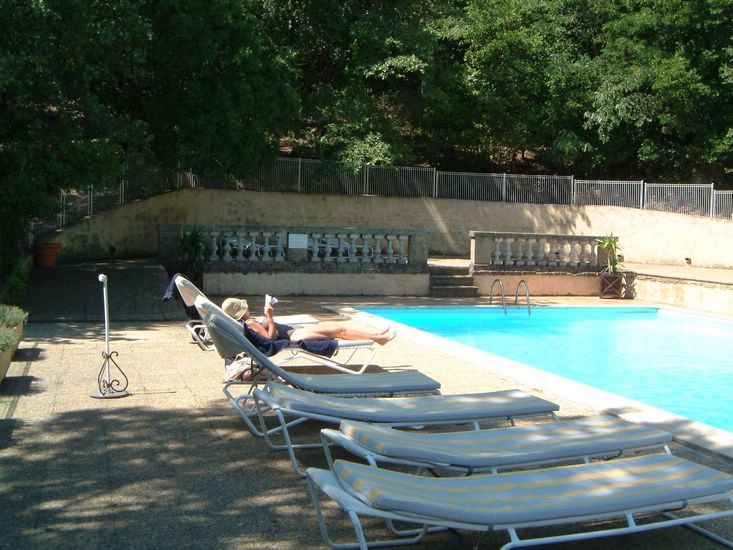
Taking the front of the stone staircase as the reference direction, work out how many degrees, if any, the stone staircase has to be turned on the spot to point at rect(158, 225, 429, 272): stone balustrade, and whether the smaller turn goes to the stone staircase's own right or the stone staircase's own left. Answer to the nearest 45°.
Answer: approximately 45° to the stone staircase's own right

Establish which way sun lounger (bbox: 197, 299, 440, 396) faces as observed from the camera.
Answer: facing to the right of the viewer

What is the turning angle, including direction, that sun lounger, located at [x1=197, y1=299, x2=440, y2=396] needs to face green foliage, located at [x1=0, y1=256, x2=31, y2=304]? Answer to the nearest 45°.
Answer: approximately 135° to its left

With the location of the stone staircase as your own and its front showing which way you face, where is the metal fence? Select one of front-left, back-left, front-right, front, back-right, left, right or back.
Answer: back

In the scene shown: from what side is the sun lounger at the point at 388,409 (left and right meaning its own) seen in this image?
right

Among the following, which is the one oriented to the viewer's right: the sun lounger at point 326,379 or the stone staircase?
the sun lounger

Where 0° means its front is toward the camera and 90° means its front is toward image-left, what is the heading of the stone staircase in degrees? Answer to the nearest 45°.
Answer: approximately 0°

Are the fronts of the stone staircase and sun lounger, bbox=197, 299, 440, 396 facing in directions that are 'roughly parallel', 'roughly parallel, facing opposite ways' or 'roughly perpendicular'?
roughly perpendicular

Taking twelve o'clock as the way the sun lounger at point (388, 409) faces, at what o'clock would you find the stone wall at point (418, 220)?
The stone wall is roughly at 9 o'clock from the sun lounger.

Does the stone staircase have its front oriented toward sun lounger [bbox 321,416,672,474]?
yes

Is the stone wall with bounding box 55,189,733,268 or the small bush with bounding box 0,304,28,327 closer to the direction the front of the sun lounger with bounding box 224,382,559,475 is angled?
the stone wall

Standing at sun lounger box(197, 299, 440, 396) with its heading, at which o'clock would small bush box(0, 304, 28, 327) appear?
The small bush is roughly at 7 o'clock from the sun lounger.

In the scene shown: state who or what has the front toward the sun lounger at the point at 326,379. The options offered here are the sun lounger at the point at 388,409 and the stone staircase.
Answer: the stone staircase
